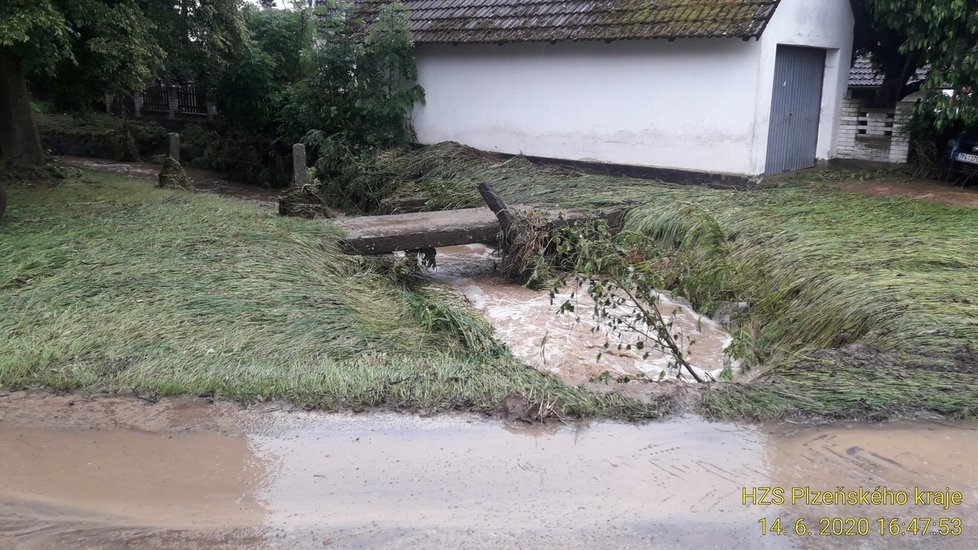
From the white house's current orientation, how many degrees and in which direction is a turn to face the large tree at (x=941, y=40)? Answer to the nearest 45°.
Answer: approximately 45° to its left

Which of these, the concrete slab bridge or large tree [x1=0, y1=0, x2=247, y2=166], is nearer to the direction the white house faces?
the concrete slab bridge

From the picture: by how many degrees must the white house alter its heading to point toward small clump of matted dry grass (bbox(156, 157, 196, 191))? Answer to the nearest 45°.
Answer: approximately 135° to its right

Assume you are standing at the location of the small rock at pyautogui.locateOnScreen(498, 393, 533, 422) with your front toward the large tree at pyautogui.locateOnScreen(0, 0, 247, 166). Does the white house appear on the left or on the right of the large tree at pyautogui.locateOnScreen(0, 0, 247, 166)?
right

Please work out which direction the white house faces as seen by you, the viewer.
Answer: facing the viewer and to the right of the viewer

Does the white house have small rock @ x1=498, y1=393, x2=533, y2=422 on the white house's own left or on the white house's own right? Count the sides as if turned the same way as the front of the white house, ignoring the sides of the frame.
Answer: on the white house's own right
